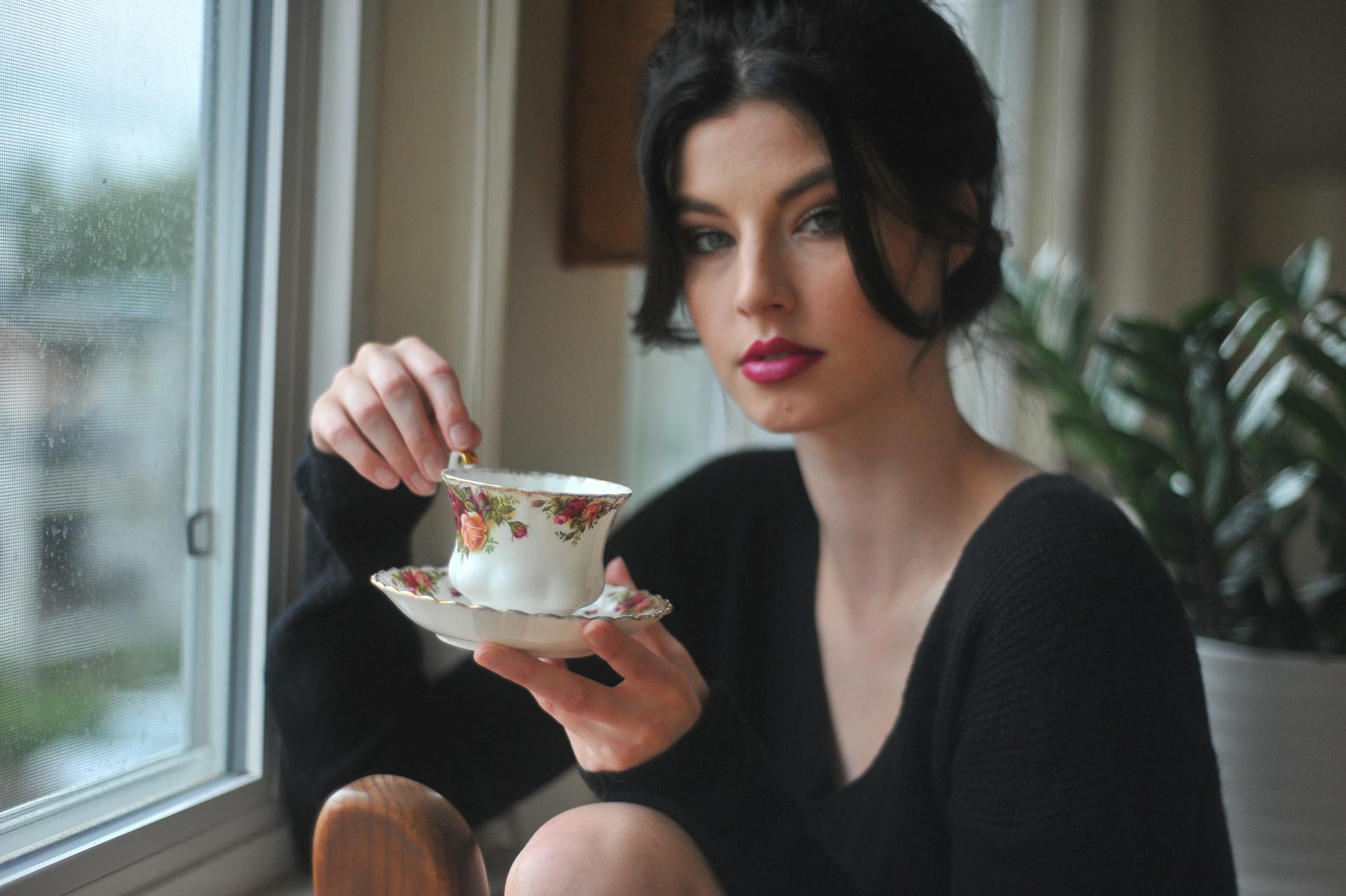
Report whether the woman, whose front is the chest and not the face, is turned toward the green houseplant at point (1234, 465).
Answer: no

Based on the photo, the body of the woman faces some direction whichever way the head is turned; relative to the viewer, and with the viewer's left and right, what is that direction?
facing the viewer and to the left of the viewer
